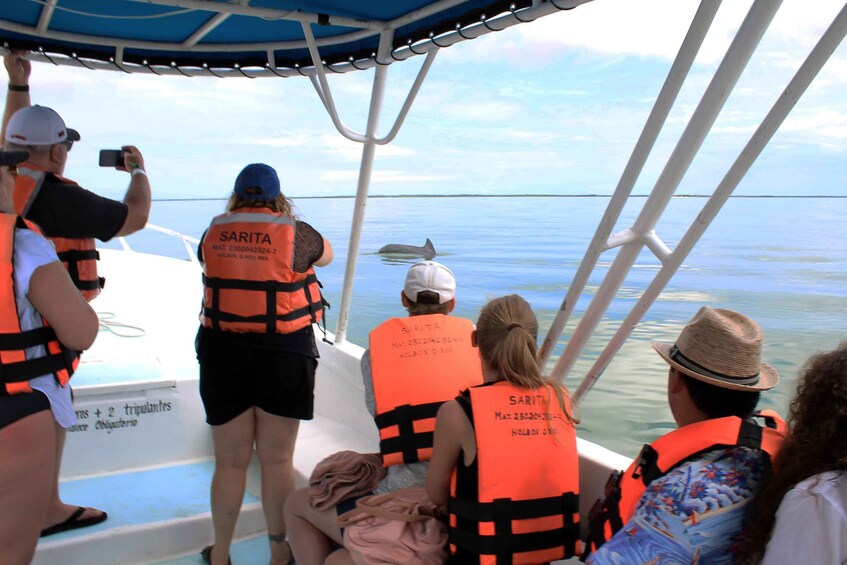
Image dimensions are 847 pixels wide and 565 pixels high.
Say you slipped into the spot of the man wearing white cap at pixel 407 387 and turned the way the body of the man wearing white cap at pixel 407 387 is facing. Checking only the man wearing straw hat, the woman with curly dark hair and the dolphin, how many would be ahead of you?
1

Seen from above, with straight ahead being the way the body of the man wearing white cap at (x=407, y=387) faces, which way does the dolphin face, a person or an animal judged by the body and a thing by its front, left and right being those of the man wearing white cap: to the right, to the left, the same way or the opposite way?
to the left

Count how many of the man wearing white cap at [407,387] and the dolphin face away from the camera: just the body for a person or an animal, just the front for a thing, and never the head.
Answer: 1

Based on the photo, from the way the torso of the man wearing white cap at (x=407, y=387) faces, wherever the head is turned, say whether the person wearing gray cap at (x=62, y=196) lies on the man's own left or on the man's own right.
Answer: on the man's own left

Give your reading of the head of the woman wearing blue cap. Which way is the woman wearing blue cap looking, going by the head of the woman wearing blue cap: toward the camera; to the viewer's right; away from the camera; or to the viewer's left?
away from the camera

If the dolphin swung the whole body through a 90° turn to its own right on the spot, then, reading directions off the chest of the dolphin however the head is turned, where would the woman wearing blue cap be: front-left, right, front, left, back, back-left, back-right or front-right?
back

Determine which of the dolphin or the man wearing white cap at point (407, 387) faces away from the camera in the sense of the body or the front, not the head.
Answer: the man wearing white cap

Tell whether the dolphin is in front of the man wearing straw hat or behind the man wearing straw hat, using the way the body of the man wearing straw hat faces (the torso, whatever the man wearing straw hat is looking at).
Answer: in front

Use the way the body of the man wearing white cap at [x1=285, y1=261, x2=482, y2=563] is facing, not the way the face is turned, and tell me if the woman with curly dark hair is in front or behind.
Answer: behind

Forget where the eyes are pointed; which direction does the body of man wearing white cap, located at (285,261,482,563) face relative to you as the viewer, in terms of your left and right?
facing away from the viewer

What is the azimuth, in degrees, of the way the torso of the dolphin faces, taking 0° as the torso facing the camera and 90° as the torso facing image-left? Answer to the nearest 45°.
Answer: approximately 90°

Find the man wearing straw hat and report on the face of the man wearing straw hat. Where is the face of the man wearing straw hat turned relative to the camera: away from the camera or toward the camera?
away from the camera

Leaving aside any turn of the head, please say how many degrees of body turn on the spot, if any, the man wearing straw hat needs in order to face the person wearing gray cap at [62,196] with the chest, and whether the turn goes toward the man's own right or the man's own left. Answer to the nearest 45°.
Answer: approximately 45° to the man's own left
